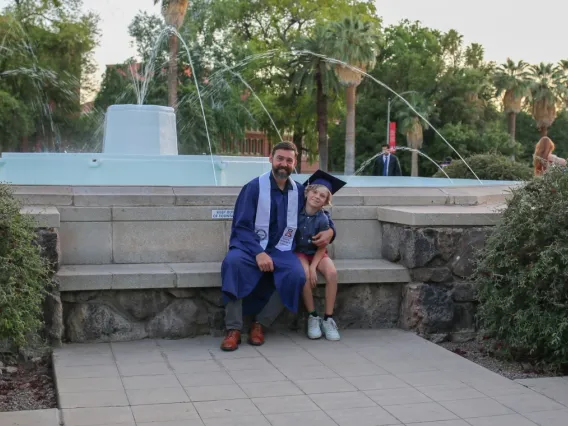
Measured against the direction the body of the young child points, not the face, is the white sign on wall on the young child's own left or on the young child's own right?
on the young child's own right

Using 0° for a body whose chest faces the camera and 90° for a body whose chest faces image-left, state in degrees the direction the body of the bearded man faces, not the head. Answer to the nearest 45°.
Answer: approximately 0°

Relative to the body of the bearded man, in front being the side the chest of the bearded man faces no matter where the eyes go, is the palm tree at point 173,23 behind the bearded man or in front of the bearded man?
behind

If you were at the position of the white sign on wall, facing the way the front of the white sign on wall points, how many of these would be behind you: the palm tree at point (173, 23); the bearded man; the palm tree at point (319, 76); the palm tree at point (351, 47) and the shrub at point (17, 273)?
3

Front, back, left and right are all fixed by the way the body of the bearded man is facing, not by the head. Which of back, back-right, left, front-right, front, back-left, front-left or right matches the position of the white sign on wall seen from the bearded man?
back-right

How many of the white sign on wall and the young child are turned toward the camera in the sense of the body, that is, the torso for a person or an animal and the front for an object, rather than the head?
2

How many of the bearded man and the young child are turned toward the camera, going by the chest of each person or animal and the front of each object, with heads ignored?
2

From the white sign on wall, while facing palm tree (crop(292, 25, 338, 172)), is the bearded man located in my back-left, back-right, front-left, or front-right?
back-right

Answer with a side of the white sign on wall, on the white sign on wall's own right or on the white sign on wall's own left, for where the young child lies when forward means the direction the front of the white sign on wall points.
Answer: on the white sign on wall's own left

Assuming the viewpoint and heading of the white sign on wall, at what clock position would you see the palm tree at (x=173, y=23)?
The palm tree is roughly at 6 o'clock from the white sign on wall.
